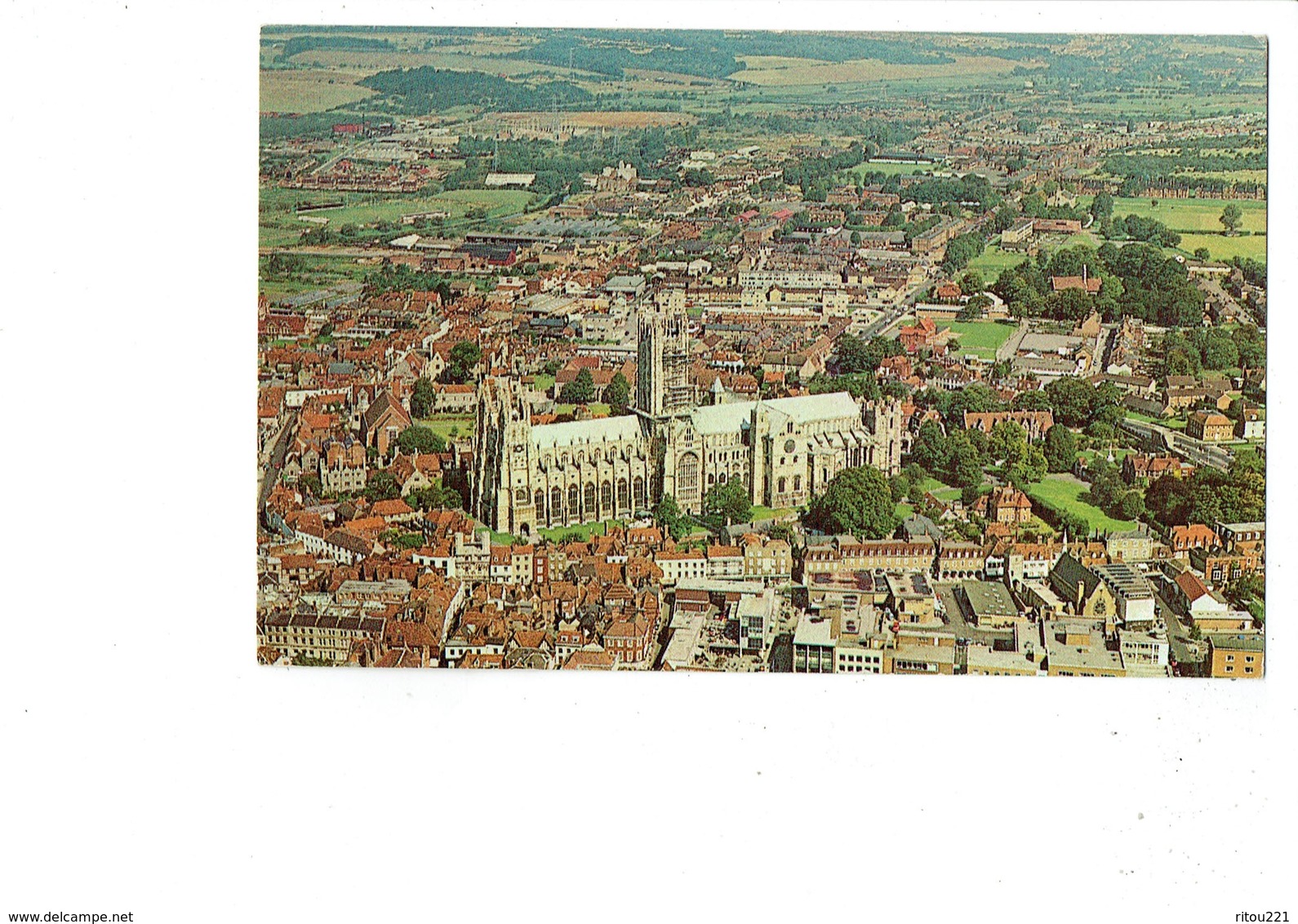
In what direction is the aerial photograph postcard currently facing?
toward the camera
